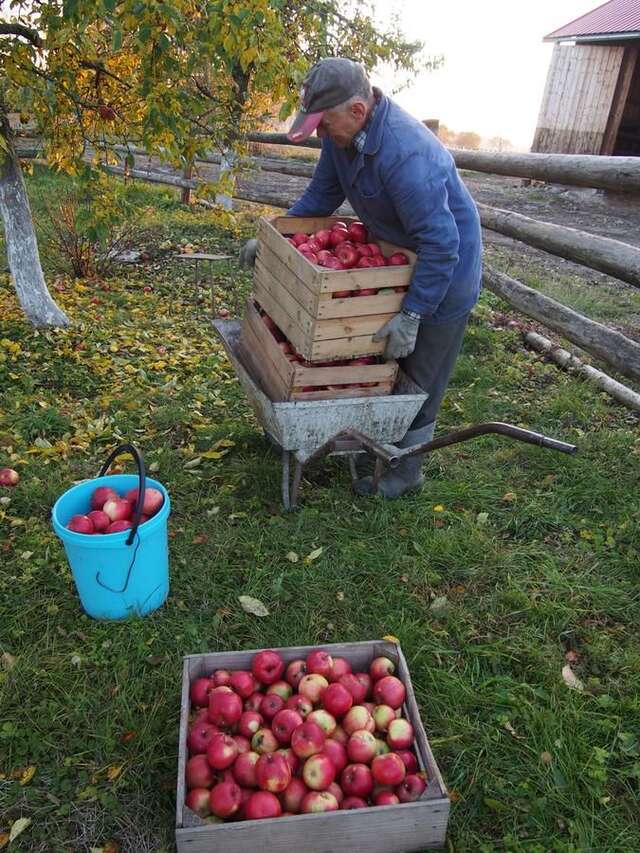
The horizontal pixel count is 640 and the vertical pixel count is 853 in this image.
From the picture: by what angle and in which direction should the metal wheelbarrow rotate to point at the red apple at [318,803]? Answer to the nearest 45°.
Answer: approximately 135° to its left

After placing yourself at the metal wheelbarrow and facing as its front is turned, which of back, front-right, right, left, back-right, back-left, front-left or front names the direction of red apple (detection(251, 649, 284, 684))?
back-left

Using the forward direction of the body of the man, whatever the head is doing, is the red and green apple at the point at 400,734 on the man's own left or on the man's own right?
on the man's own left

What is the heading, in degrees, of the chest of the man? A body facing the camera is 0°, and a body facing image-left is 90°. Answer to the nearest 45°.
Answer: approximately 45°

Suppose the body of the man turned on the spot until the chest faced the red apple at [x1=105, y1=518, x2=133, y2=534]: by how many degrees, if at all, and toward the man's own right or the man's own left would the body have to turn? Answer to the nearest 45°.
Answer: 0° — they already face it

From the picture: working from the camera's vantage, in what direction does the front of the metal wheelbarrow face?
facing away from the viewer and to the left of the viewer
